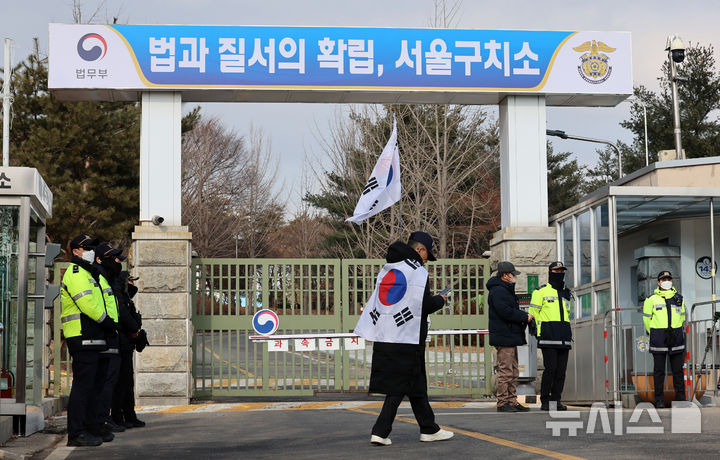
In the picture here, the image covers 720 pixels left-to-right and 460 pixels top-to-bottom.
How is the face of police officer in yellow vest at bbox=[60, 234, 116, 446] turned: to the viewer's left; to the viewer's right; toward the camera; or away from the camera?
to the viewer's right

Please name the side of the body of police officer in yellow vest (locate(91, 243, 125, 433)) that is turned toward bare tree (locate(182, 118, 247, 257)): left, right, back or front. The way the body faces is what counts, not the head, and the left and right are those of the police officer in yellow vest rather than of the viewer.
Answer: left

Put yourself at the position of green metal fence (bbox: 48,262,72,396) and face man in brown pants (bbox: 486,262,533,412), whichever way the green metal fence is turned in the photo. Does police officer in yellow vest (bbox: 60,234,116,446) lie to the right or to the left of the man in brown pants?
right

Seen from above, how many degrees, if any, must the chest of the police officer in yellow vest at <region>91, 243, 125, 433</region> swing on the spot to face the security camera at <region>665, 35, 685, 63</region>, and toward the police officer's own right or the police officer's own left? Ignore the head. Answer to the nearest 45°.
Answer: approximately 45° to the police officer's own left

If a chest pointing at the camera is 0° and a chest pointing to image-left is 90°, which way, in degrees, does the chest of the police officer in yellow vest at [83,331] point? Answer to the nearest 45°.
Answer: approximately 270°

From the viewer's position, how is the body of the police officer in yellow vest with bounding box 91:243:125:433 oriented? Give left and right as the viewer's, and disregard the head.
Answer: facing to the right of the viewer

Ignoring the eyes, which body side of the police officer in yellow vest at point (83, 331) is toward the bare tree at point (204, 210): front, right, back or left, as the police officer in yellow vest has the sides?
left

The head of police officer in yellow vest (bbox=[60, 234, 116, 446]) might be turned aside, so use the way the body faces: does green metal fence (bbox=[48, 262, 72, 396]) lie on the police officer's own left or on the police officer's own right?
on the police officer's own left

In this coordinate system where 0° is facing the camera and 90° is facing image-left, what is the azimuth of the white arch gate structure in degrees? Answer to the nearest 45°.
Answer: approximately 0°
